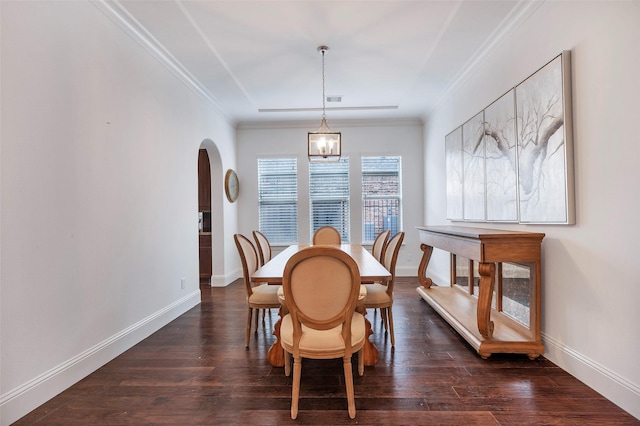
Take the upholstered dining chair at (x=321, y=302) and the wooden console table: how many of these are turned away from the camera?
1

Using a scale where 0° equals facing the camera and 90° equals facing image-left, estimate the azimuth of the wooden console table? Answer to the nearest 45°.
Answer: approximately 45°

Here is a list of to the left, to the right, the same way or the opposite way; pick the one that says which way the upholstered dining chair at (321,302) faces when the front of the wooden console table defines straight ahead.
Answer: to the right

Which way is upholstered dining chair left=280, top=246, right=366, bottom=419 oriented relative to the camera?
away from the camera

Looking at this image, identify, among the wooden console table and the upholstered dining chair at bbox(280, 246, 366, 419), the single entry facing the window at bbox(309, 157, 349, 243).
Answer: the upholstered dining chair

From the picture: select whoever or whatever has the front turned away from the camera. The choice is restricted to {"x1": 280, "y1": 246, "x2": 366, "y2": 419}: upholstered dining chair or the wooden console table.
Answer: the upholstered dining chair

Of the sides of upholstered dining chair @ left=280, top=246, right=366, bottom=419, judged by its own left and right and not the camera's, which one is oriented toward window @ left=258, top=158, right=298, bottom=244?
front

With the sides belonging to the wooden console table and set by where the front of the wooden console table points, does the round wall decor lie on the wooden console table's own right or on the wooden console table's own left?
on the wooden console table's own right

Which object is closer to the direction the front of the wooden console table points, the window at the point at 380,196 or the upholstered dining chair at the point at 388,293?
the upholstered dining chair

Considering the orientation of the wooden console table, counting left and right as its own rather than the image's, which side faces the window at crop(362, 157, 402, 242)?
right

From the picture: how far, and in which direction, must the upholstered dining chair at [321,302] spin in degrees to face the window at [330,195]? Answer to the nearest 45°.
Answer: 0° — it already faces it

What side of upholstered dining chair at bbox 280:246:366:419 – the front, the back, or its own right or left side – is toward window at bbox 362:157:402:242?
front

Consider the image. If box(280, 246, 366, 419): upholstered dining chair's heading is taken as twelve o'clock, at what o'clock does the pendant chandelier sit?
The pendant chandelier is roughly at 12 o'clock from the upholstered dining chair.

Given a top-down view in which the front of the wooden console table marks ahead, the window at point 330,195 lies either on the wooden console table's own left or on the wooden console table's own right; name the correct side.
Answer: on the wooden console table's own right

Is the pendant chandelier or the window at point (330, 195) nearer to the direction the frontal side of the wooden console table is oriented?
the pendant chandelier

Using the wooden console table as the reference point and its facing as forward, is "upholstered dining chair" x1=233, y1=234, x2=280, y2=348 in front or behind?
in front
